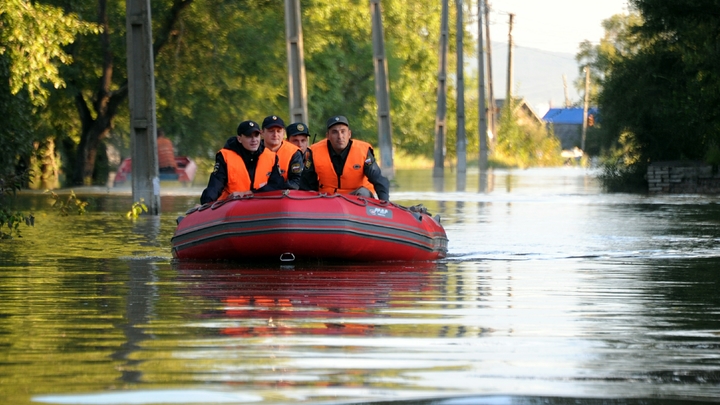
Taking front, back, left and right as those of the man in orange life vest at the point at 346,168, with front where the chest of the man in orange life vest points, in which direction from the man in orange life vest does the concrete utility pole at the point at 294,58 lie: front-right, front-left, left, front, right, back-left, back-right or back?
back

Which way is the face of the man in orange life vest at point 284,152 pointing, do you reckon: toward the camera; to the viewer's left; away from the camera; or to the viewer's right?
toward the camera

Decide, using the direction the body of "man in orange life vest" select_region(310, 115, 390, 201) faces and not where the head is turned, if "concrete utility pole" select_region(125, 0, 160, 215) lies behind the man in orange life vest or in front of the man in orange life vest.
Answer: behind

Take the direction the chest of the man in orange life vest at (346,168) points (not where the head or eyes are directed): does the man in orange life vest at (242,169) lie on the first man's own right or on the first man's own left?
on the first man's own right

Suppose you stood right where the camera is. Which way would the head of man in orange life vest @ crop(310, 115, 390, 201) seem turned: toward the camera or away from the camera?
toward the camera

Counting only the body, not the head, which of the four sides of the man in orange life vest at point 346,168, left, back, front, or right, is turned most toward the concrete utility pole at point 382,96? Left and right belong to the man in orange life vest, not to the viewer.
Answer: back

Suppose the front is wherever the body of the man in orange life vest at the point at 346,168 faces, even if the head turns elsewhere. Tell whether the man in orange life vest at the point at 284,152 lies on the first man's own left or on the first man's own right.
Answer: on the first man's own right

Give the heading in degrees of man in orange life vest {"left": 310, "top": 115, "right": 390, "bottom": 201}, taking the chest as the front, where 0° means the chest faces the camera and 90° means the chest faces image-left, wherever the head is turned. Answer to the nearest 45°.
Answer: approximately 0°
